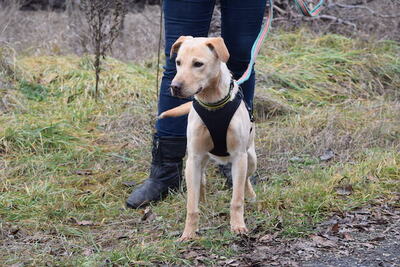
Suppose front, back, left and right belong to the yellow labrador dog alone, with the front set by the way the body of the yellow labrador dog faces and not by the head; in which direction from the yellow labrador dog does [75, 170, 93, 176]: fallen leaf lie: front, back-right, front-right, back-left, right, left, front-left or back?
back-right

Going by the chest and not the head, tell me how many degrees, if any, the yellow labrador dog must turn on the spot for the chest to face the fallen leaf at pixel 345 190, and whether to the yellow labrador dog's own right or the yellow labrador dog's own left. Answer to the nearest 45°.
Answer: approximately 135° to the yellow labrador dog's own left

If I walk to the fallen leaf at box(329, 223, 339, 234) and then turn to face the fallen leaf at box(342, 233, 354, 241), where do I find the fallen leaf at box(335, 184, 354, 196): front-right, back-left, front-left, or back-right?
back-left

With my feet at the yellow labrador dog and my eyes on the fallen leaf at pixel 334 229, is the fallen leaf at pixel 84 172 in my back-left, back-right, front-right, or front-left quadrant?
back-left

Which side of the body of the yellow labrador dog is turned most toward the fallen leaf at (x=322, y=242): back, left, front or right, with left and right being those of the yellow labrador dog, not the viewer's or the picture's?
left

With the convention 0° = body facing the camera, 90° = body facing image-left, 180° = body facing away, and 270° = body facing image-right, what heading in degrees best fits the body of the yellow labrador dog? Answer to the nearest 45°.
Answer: approximately 0°

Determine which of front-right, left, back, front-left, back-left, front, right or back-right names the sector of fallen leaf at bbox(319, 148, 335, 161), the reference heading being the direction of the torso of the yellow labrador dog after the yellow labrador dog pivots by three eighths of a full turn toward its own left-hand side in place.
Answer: front

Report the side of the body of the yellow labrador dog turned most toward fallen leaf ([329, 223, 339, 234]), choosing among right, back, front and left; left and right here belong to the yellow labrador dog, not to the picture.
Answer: left
